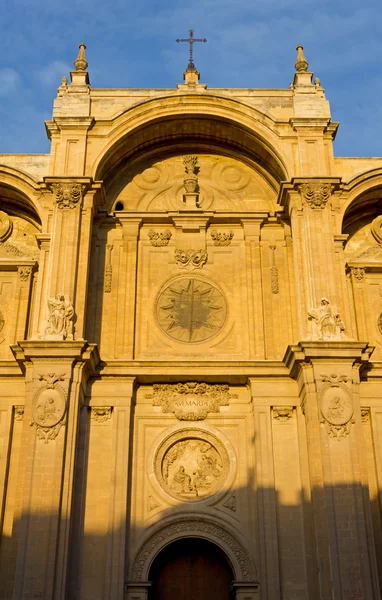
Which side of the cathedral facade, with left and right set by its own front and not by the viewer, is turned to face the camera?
front
